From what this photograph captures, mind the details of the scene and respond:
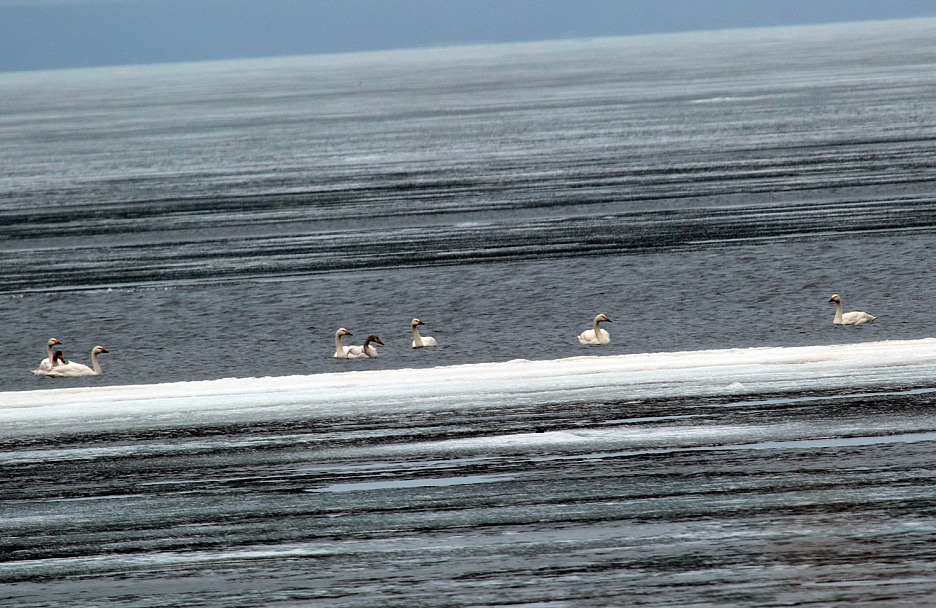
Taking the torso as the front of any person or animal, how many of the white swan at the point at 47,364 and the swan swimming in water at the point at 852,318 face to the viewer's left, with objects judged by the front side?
1

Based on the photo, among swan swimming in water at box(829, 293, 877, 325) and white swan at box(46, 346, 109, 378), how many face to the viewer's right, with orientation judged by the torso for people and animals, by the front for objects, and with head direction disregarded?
1

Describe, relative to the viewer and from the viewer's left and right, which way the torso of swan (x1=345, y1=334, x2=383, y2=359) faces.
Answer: facing to the right of the viewer

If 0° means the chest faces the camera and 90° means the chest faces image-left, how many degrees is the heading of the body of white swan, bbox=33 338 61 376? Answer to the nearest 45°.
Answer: approximately 270°

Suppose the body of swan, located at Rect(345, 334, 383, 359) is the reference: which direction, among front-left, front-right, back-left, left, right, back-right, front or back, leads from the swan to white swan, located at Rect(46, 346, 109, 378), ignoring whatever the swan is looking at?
back

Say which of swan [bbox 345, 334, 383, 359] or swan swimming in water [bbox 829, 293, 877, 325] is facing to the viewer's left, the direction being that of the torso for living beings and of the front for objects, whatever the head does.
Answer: the swan swimming in water

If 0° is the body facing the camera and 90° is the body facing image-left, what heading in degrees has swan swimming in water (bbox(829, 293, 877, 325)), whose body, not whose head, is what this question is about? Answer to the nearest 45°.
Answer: approximately 90°

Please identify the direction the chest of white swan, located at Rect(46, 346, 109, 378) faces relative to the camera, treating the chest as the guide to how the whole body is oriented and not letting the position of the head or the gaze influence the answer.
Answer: to the viewer's right

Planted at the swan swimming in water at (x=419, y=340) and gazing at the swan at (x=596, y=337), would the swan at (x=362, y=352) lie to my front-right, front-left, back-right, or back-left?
back-right
